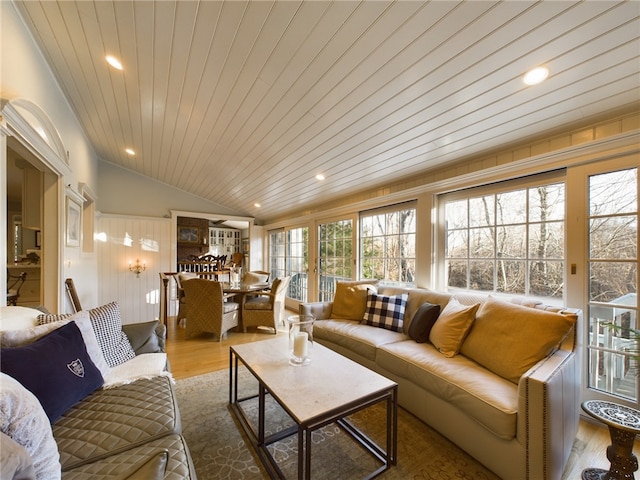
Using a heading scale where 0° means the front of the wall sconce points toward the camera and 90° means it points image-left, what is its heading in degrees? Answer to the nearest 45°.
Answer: approximately 0°

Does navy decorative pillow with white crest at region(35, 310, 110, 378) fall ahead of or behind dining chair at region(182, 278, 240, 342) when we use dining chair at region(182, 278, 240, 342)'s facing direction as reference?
behind

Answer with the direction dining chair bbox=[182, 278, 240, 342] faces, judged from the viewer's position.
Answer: facing away from the viewer and to the right of the viewer

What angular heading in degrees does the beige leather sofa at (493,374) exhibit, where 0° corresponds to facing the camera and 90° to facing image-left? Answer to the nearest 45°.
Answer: approximately 45°

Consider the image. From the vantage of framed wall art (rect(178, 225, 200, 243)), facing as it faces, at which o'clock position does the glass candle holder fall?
The glass candle holder is roughly at 12 o'clock from the framed wall art.

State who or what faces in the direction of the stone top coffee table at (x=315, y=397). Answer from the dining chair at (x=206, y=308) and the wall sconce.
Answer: the wall sconce

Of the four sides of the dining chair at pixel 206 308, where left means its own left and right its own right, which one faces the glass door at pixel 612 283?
right

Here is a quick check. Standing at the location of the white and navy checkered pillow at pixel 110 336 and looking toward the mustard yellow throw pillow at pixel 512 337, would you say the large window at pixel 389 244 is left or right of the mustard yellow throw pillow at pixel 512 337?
left

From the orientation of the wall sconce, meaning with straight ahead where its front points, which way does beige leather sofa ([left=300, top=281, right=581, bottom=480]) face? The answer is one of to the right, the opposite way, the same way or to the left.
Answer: to the right

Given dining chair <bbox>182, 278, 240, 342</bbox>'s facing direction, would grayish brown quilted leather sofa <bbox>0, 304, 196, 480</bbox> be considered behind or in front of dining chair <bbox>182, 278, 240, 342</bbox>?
behind

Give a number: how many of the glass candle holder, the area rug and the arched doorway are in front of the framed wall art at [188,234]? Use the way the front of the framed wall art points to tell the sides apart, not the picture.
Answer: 3
